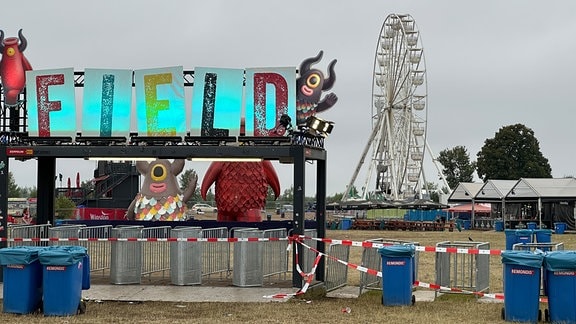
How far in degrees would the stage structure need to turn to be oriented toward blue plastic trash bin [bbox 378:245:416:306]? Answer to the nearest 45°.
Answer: approximately 45° to its left

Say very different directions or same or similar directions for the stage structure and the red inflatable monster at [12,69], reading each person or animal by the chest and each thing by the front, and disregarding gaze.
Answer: same or similar directions

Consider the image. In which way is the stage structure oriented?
toward the camera

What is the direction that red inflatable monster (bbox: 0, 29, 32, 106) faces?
toward the camera

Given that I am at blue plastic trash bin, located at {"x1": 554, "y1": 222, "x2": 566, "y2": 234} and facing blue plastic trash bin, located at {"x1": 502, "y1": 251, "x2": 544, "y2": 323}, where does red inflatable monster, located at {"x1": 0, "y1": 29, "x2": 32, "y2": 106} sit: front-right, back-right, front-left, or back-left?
front-right

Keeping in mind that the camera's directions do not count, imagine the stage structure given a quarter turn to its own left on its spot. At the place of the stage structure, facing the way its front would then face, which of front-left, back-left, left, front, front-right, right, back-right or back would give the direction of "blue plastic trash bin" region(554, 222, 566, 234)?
front-left

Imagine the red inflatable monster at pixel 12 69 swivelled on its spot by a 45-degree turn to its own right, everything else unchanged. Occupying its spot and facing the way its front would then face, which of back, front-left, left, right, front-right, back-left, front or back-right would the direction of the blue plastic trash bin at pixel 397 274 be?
left

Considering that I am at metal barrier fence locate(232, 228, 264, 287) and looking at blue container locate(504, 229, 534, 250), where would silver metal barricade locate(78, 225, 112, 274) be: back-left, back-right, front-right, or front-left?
back-left
